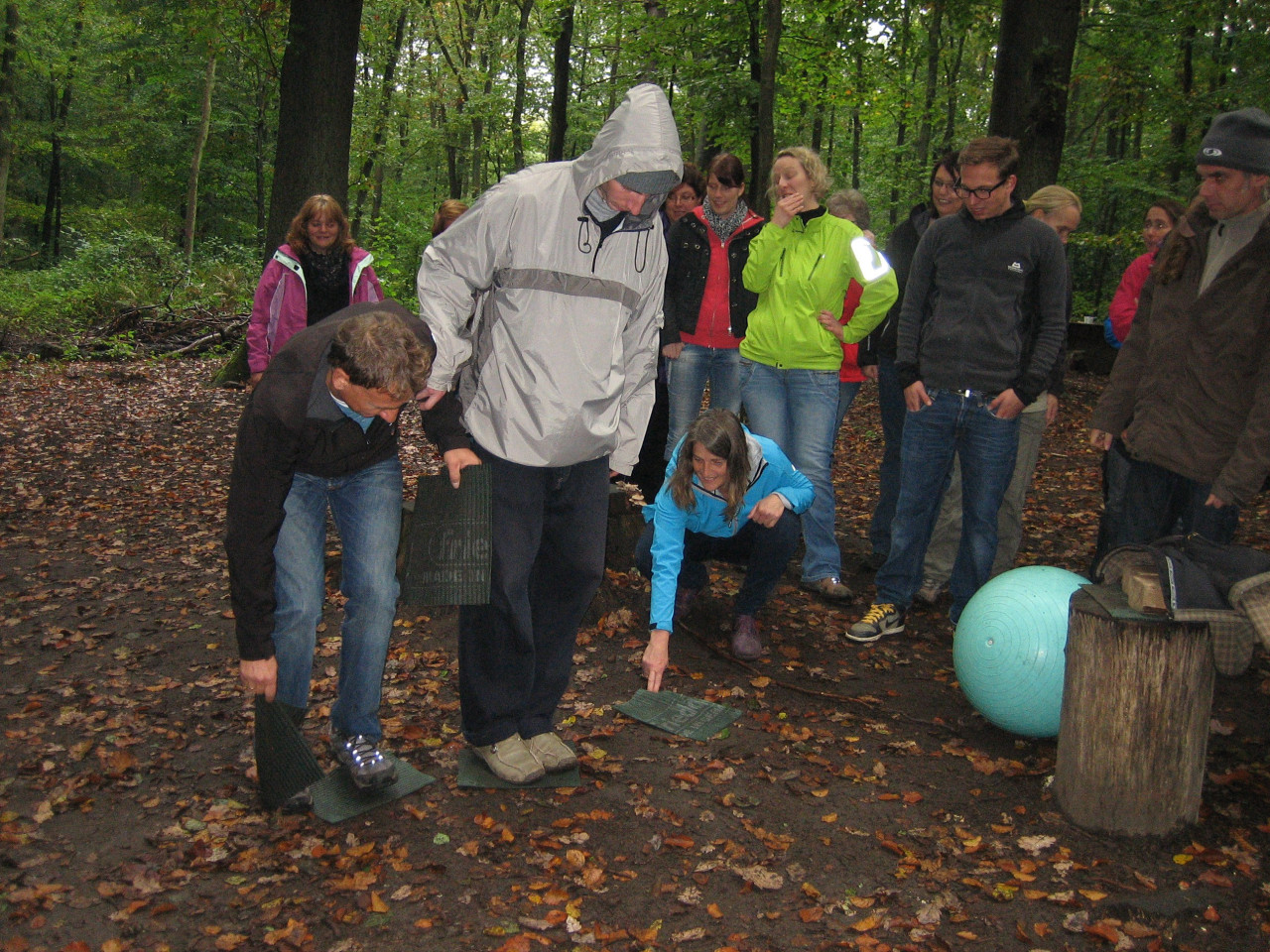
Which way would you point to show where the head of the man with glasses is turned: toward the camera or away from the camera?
toward the camera

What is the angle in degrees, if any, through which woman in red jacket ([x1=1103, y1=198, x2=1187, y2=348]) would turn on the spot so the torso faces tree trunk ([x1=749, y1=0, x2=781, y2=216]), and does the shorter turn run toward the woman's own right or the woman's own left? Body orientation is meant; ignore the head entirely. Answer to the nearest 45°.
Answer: approximately 90° to the woman's own right

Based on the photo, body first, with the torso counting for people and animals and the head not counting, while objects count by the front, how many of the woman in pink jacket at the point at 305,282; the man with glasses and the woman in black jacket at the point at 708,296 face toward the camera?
3

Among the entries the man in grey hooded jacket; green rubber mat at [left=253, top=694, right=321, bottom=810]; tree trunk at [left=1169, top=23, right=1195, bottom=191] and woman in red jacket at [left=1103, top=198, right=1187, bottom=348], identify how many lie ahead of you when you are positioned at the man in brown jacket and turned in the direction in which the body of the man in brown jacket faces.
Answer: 2

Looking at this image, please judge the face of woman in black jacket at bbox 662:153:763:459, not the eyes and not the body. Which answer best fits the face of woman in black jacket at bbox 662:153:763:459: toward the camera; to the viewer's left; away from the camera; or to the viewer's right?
toward the camera

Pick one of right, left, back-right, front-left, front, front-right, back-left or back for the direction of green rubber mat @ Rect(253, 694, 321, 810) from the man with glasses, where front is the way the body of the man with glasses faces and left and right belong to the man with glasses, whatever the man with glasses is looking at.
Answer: front-right

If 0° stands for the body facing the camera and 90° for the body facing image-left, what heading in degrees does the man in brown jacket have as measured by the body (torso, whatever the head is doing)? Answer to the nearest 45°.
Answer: approximately 45°

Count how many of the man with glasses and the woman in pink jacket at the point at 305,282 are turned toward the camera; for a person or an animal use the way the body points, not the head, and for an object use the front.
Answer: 2

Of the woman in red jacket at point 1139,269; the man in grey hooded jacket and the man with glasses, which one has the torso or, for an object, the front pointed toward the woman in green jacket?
the woman in red jacket

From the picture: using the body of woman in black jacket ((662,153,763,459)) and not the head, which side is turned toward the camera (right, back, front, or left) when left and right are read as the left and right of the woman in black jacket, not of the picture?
front

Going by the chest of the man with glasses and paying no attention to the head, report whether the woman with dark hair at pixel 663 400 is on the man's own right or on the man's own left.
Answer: on the man's own right

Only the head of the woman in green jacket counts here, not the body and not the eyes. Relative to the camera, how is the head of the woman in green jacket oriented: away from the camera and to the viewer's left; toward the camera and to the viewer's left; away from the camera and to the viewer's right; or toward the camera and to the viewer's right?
toward the camera and to the viewer's left

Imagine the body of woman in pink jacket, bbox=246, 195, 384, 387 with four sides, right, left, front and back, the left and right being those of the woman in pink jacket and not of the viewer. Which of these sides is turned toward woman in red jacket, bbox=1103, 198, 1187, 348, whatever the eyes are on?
left

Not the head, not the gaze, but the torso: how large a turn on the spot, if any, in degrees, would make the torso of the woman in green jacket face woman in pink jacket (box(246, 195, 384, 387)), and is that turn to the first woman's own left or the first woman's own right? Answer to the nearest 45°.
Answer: approximately 45° to the first woman's own right

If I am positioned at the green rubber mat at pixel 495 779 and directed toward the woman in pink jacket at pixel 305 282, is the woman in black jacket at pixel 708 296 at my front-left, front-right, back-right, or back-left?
front-right

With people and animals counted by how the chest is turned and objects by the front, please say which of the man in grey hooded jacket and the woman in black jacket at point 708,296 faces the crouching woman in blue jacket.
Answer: the woman in black jacket

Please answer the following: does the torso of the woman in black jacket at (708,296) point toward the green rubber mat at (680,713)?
yes

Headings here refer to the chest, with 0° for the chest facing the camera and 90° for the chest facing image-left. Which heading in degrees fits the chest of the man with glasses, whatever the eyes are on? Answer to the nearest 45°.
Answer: approximately 0°
